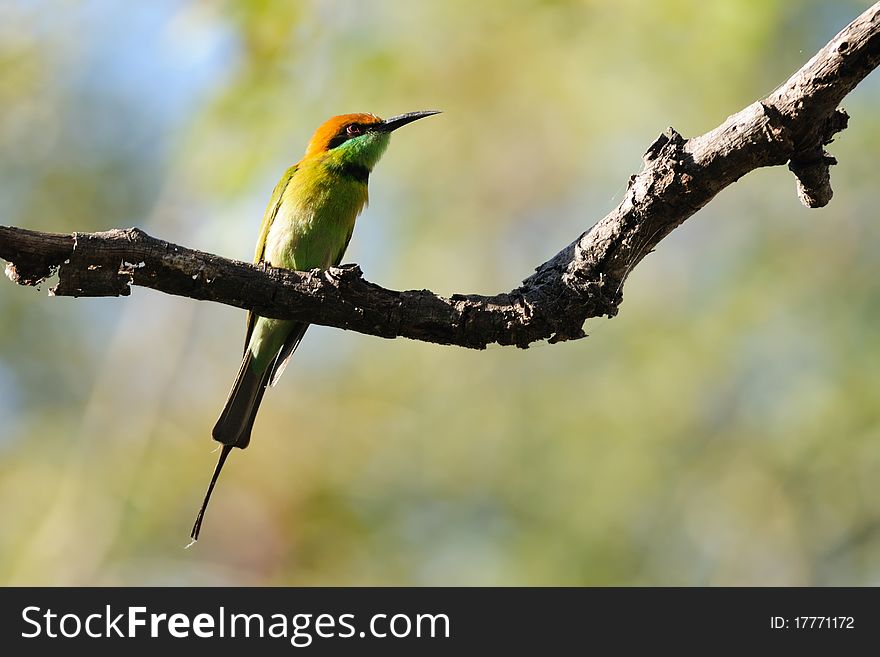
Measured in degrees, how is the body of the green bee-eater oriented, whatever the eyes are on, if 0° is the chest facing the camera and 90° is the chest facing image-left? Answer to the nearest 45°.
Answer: approximately 315°
